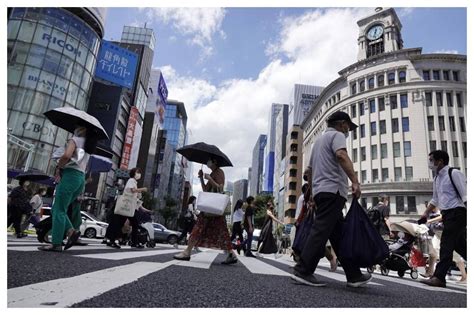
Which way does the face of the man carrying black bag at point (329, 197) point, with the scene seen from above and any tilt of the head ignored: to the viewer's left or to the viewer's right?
to the viewer's right

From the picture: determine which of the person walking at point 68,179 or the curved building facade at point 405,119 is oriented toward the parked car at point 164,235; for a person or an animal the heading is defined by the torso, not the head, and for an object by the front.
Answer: the curved building facade

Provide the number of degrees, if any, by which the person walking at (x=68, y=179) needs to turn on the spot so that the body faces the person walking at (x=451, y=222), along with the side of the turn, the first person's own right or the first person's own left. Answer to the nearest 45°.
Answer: approximately 135° to the first person's own left

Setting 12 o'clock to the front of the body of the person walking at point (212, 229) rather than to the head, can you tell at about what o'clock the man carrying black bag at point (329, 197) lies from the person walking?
The man carrying black bag is roughly at 8 o'clock from the person walking.

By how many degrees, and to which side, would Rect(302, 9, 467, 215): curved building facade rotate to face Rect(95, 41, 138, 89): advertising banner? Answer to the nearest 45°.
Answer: approximately 45° to its right

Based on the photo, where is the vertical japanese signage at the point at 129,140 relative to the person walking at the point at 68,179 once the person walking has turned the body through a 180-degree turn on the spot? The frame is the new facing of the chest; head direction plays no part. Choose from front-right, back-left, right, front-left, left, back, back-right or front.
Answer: left

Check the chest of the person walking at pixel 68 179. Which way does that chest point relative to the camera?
to the viewer's left

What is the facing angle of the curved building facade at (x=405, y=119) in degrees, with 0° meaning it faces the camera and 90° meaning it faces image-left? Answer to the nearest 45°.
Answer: approximately 45°
